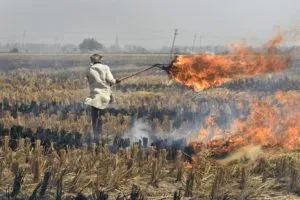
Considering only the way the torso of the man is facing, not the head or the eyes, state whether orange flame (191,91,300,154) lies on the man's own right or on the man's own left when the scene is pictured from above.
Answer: on the man's own right

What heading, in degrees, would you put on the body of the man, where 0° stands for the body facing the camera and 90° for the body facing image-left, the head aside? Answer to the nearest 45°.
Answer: approximately 225°

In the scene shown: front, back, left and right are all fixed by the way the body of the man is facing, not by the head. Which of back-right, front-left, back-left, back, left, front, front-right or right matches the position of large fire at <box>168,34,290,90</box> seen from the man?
front-right

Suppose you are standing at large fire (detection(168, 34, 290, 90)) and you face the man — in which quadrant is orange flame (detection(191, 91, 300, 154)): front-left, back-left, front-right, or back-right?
front-left
